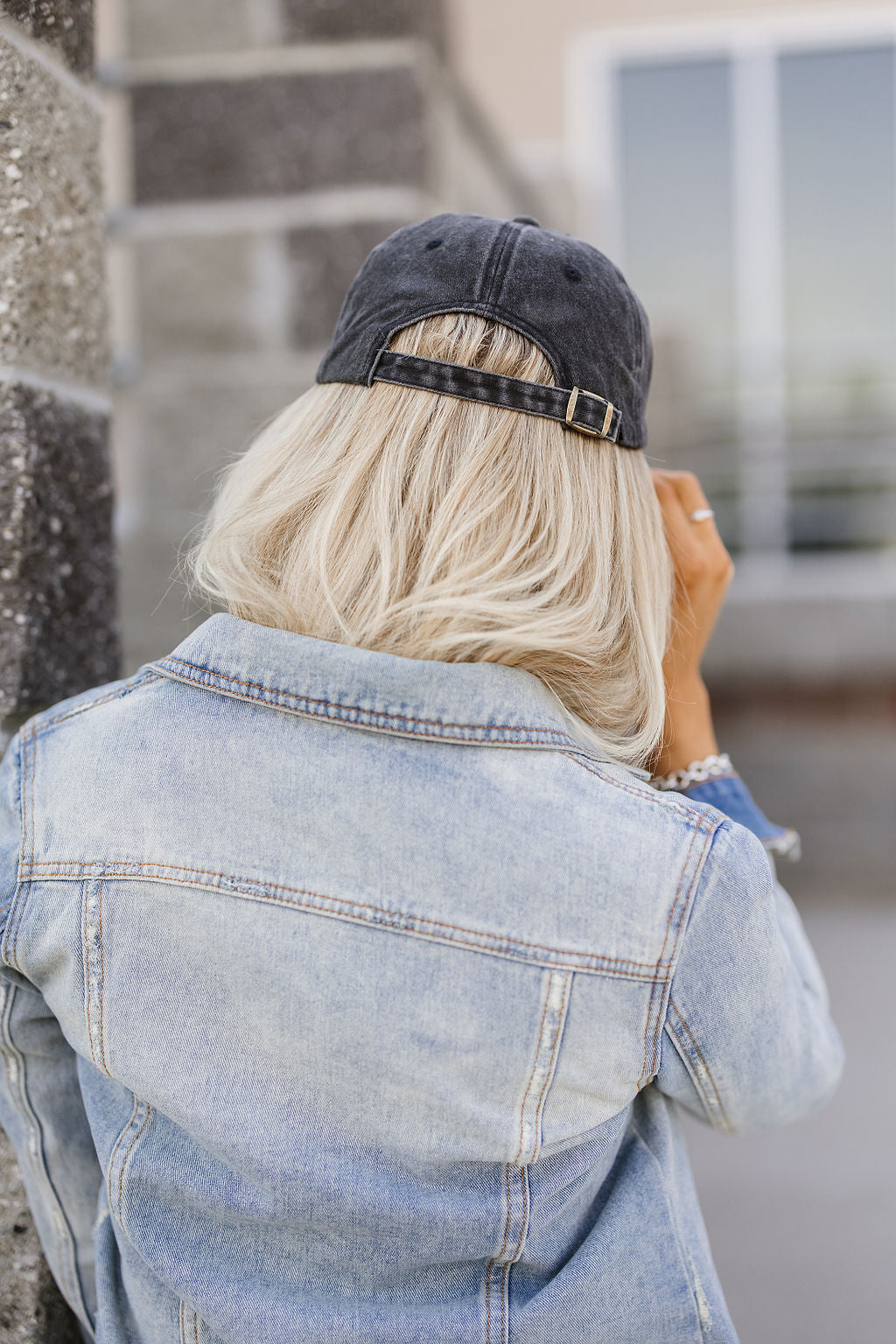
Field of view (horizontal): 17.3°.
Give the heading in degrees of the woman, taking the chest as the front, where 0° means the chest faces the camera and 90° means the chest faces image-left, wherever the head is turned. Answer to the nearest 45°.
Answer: approximately 180°

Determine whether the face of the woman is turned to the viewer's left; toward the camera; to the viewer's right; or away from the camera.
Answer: away from the camera
